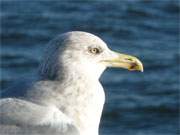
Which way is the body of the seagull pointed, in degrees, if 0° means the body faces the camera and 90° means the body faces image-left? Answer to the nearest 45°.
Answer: approximately 270°
